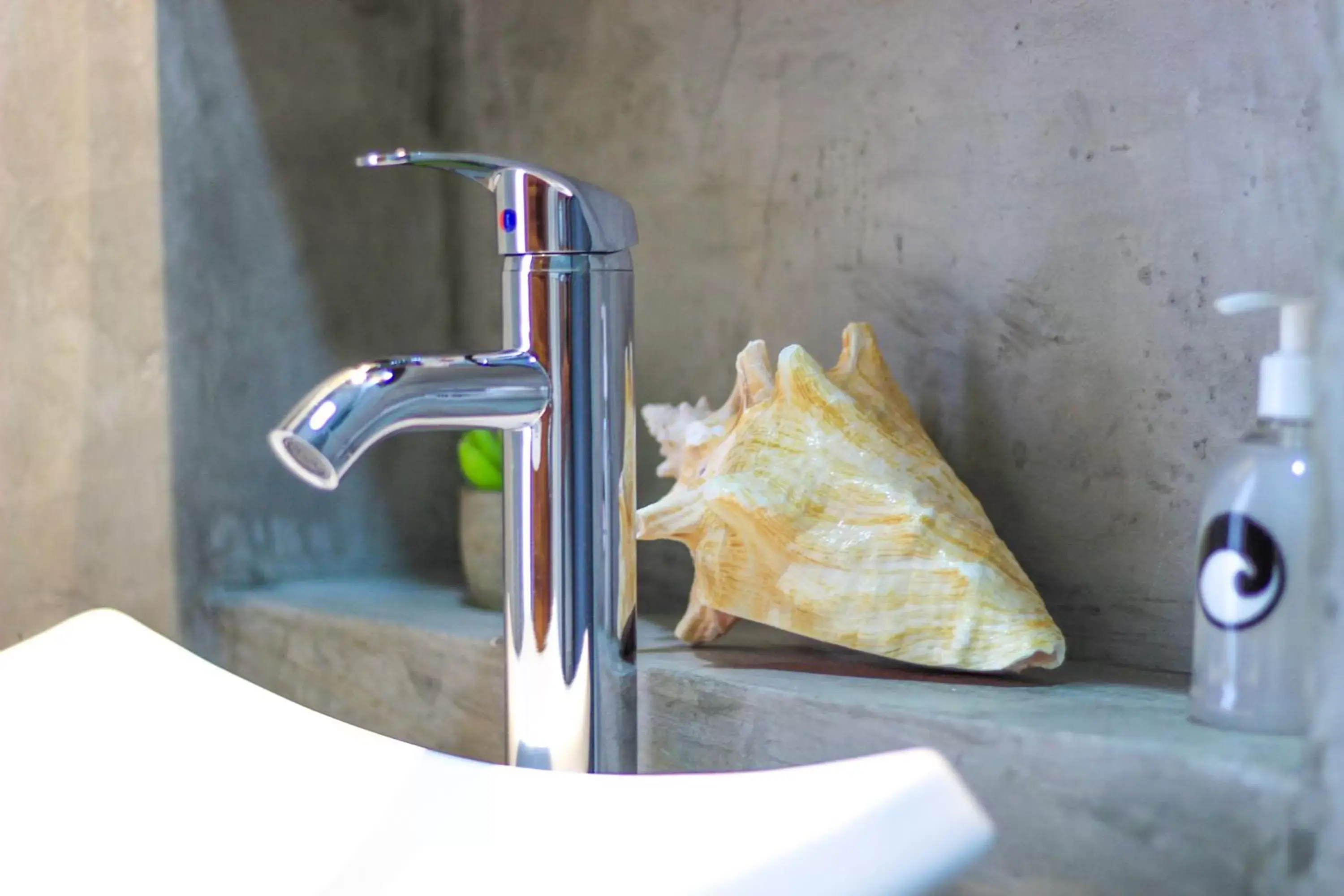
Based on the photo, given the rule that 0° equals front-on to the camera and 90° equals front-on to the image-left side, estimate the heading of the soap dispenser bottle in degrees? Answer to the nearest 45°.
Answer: approximately 45°

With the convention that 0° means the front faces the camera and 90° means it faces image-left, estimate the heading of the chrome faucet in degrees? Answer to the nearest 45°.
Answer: approximately 45°

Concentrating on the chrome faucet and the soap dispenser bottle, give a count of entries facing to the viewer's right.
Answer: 0
